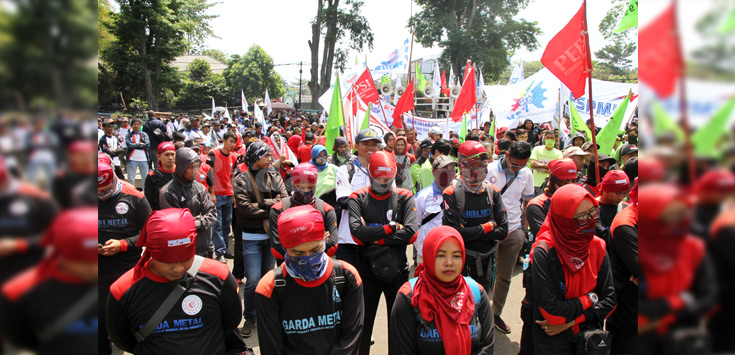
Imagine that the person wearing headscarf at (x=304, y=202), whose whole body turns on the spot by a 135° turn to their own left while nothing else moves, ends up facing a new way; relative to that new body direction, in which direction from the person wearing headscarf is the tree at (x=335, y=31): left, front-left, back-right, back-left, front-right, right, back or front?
front-left

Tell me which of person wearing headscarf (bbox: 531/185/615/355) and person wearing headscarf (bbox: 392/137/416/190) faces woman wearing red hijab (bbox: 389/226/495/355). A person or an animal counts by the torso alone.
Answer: person wearing headscarf (bbox: 392/137/416/190)

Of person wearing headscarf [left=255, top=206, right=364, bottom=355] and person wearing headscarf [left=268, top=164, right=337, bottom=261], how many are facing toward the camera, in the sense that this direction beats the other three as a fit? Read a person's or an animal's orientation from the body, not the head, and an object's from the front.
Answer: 2

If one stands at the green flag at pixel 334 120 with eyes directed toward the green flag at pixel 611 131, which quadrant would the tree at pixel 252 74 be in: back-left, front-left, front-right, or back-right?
back-left

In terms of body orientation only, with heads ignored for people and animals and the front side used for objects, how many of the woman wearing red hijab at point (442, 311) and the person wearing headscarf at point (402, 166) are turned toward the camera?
2

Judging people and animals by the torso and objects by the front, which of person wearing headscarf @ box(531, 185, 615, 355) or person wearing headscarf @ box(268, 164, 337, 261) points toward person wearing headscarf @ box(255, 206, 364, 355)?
person wearing headscarf @ box(268, 164, 337, 261)

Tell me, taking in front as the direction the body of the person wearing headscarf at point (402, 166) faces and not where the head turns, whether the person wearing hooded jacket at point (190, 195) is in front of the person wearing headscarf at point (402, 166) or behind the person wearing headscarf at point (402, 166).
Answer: in front

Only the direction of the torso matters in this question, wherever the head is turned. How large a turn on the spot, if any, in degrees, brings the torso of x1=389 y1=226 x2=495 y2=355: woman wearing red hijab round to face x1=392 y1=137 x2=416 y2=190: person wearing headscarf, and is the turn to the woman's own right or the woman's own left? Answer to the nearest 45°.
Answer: approximately 180°

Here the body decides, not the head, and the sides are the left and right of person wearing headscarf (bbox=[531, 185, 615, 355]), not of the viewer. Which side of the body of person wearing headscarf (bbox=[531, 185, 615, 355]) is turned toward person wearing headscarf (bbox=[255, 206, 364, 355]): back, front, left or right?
right
